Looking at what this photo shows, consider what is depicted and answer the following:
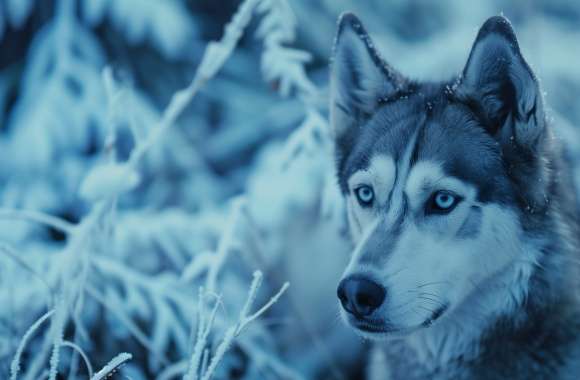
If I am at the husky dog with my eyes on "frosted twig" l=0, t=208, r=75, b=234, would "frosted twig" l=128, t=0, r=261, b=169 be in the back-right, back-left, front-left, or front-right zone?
front-right

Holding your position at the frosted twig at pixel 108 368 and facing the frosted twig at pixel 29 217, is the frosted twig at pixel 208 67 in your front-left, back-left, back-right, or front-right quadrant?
front-right

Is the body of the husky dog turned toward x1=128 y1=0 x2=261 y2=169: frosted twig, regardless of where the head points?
no

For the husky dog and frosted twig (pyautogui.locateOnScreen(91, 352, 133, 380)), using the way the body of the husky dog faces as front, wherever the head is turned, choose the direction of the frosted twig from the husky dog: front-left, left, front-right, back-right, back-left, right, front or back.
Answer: front

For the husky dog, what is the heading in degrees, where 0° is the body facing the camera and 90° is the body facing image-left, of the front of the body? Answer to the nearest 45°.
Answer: approximately 45°

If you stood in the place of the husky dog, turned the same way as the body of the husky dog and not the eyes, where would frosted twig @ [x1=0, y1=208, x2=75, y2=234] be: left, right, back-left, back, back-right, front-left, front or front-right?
front-right

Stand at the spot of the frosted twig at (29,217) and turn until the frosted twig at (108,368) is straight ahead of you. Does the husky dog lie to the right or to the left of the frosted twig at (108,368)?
left
